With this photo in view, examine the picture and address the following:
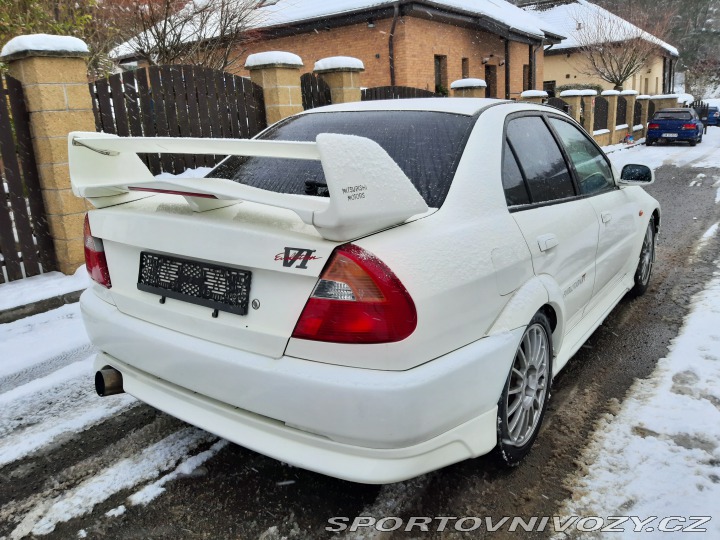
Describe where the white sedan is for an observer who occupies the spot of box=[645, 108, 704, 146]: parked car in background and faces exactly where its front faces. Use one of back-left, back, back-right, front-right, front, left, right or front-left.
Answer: back

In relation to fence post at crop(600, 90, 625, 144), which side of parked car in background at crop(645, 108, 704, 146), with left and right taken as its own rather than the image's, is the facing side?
left

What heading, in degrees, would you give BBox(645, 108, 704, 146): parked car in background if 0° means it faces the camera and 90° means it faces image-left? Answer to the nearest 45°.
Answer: approximately 180°

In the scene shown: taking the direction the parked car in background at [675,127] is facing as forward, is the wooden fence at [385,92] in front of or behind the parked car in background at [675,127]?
behind

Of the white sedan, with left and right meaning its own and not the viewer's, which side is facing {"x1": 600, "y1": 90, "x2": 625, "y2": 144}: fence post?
front

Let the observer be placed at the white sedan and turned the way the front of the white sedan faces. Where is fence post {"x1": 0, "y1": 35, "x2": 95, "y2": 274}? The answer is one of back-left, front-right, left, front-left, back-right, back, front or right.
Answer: left

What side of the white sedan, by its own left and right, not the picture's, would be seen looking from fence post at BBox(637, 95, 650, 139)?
front

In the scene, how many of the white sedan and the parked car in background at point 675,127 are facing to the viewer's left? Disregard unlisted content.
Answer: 0

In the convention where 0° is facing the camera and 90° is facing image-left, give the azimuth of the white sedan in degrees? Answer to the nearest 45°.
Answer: approximately 225°

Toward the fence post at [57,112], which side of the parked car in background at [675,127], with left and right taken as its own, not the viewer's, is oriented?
back

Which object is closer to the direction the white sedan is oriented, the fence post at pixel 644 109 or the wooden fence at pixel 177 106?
the fence post

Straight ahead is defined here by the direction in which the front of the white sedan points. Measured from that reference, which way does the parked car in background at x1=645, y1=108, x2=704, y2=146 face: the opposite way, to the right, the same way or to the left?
the same way
